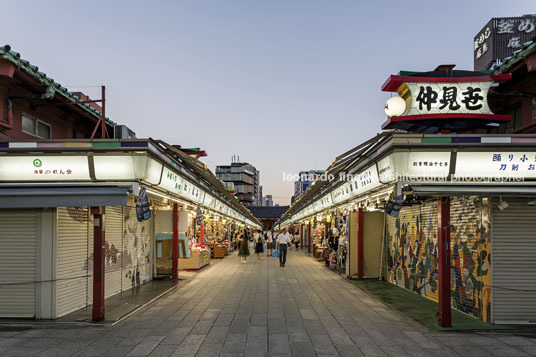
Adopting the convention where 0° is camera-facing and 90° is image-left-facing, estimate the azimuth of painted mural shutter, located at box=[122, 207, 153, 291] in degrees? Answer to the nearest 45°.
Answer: approximately 315°

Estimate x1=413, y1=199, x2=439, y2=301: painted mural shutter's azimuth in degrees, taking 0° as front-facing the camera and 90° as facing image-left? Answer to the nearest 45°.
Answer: approximately 45°

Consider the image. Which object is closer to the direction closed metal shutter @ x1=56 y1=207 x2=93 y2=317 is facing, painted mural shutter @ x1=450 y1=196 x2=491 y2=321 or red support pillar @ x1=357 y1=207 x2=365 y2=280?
the painted mural shutter

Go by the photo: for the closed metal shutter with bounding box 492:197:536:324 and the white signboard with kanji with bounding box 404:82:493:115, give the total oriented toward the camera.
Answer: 2

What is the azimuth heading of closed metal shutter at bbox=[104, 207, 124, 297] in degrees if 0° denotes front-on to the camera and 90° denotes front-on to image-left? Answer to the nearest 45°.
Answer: approximately 315°

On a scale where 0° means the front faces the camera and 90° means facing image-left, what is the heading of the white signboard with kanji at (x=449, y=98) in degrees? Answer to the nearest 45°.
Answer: approximately 0°

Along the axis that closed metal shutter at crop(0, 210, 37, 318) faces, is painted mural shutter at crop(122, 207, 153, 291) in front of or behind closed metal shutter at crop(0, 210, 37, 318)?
behind
